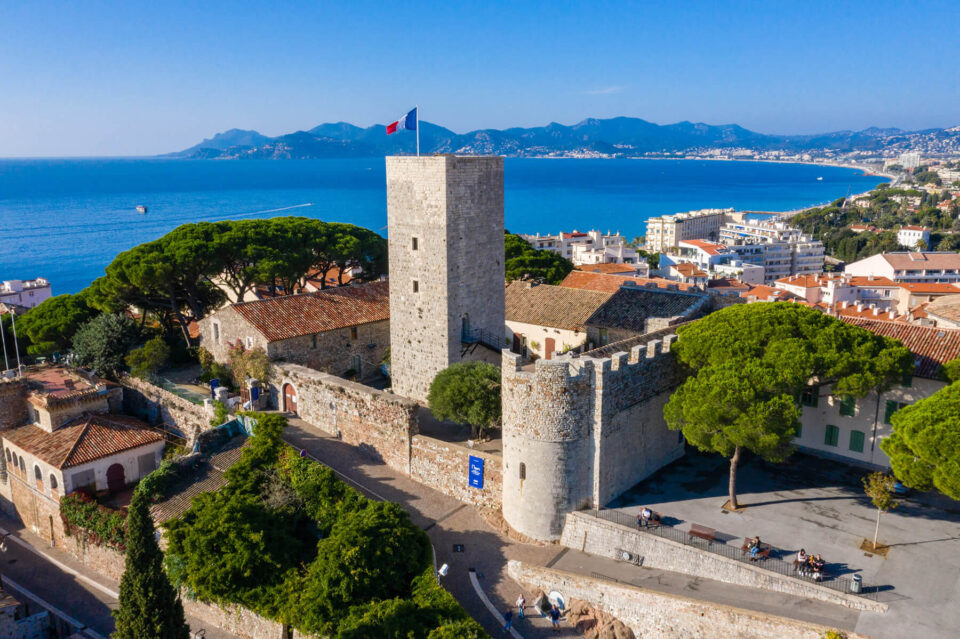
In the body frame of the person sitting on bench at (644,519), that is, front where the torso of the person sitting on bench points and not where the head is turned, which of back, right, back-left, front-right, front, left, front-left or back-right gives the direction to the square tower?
right

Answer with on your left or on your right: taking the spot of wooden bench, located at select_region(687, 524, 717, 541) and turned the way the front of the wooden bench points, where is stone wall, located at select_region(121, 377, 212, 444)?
on your right

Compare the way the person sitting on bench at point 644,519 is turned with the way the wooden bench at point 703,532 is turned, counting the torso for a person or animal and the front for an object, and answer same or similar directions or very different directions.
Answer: same or similar directions

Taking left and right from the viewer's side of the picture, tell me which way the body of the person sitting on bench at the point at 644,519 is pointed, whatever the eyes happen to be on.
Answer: facing the viewer and to the left of the viewer

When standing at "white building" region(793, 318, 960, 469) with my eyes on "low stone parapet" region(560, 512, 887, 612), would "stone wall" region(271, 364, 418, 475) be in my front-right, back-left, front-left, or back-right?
front-right

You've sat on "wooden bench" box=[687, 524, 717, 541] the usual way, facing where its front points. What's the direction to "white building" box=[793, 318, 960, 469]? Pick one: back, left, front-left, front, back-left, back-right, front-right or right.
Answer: back

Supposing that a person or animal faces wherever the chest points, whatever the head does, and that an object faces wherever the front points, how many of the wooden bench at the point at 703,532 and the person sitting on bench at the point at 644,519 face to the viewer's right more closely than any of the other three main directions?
0

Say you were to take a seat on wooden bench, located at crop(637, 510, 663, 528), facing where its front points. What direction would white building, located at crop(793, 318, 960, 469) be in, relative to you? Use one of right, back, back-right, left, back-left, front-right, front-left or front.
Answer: back
